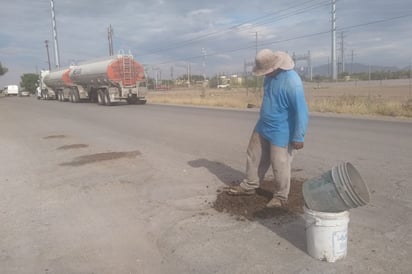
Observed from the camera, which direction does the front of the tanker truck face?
facing away from the viewer and to the left of the viewer

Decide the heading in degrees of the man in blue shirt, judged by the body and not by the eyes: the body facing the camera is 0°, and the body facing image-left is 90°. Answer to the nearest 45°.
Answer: approximately 45°

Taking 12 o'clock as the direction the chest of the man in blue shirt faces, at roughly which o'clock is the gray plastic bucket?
The gray plastic bucket is roughly at 10 o'clock from the man in blue shirt.

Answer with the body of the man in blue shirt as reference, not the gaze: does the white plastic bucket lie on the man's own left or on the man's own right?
on the man's own left

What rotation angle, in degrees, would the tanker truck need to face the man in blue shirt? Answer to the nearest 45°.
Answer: approximately 135° to its left

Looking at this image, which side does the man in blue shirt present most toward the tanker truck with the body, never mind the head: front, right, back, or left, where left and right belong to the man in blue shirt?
right
